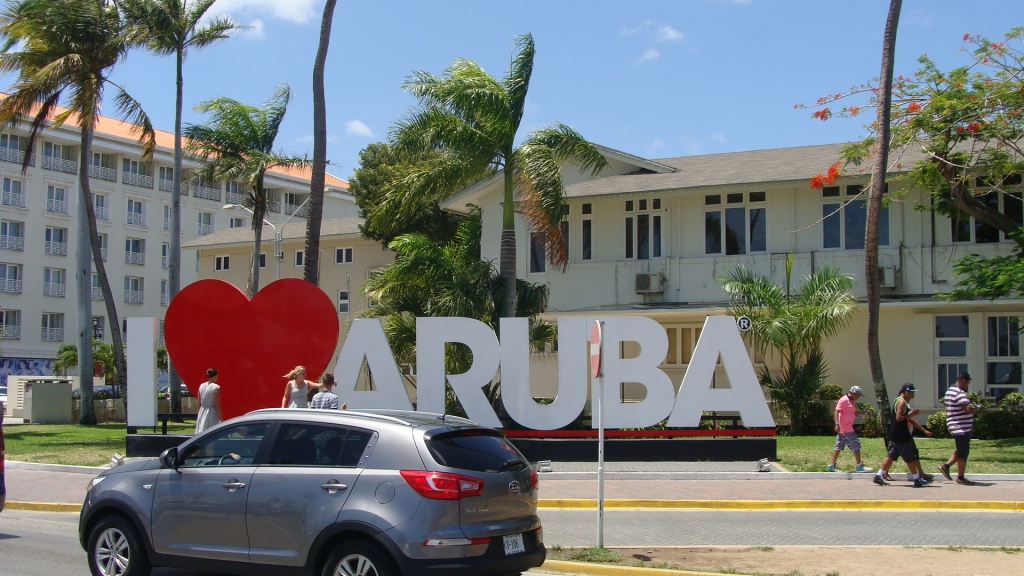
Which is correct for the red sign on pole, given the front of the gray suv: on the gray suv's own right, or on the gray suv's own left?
on the gray suv's own right

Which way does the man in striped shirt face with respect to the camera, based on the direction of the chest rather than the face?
to the viewer's right

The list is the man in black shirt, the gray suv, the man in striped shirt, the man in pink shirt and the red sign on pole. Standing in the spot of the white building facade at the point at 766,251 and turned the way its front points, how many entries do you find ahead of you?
5

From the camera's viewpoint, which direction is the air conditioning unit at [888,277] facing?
toward the camera

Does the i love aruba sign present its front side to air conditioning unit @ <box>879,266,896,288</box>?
no

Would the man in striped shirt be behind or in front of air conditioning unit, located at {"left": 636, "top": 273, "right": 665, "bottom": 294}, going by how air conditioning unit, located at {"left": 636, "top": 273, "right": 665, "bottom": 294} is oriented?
in front

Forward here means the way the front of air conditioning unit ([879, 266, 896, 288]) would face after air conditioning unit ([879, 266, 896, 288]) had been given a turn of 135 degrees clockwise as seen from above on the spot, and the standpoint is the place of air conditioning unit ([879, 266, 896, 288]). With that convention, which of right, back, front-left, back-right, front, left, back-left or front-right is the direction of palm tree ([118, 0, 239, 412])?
front-left

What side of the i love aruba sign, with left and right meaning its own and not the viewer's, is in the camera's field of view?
front

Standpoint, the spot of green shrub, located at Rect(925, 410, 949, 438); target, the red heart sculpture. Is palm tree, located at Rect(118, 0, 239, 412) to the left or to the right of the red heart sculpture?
right

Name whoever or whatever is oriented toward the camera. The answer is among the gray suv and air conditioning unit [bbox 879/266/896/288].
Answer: the air conditioning unit
